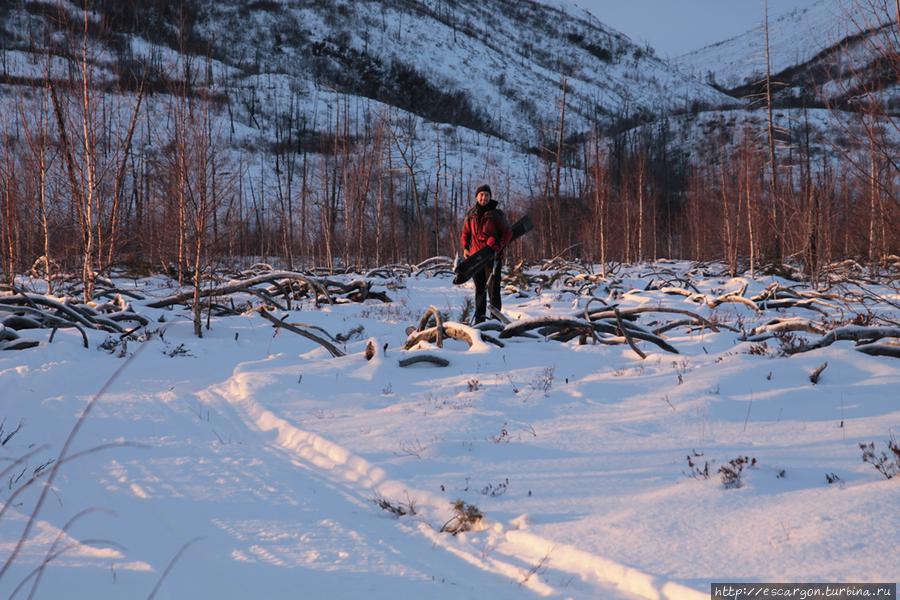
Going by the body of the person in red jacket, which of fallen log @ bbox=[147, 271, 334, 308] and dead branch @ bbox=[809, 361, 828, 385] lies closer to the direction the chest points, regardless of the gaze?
the dead branch

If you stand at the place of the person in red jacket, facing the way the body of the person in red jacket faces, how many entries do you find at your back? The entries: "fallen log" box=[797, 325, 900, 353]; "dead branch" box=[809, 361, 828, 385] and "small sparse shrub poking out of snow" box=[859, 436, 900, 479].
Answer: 0

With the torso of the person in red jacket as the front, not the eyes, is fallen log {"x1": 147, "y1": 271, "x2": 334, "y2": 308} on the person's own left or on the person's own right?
on the person's own right

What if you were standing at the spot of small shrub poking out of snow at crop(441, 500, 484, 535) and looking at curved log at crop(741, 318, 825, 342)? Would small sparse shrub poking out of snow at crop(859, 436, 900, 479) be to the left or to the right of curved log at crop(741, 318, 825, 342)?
right

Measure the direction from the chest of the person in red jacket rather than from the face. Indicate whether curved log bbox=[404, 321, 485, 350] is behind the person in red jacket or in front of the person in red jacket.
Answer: in front

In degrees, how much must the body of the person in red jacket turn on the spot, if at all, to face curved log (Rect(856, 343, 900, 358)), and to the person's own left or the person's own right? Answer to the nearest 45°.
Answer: approximately 45° to the person's own left

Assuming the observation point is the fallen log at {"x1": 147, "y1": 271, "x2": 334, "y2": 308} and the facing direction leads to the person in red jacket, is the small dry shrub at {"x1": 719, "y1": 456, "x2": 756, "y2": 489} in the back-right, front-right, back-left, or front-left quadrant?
front-right

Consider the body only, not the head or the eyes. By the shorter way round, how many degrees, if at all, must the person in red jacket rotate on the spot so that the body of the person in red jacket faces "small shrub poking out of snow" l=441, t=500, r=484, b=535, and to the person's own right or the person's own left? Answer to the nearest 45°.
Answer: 0° — they already face it

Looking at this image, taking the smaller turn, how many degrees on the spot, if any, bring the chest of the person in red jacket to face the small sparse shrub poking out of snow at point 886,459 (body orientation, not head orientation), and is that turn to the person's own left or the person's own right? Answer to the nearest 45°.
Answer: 0° — they already face it

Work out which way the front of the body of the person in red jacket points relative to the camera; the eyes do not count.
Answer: toward the camera

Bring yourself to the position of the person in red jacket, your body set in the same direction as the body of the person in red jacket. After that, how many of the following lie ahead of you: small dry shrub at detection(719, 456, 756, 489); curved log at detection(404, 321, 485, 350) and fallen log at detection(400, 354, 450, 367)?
3

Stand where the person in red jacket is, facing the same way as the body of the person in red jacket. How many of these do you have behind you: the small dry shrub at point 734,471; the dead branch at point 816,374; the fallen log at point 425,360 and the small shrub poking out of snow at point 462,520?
0

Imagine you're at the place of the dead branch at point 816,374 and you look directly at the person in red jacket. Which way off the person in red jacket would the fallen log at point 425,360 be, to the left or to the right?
left

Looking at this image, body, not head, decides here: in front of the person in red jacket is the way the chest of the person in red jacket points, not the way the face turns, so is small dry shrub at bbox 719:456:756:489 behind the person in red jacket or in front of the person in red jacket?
in front

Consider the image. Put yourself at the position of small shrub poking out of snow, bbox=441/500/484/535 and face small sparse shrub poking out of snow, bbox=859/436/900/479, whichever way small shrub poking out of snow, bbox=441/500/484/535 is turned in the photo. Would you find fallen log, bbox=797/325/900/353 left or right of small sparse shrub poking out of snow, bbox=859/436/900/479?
left

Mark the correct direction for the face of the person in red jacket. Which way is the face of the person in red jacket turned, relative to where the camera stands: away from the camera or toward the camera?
toward the camera

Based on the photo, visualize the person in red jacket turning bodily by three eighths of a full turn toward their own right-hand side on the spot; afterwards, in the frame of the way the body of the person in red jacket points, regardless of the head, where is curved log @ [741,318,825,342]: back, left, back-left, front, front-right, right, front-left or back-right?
back
